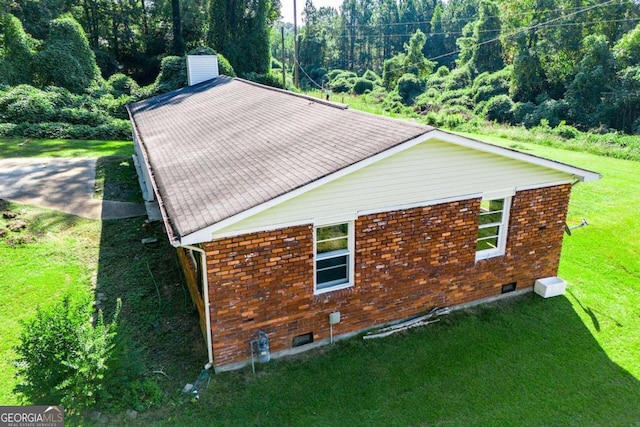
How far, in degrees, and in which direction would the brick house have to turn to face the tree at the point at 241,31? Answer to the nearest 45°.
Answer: approximately 90° to its right

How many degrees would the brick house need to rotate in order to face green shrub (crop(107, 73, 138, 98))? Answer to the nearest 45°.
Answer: approximately 45° to its right

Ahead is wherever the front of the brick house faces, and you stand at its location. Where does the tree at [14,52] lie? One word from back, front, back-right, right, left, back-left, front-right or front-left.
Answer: front-right

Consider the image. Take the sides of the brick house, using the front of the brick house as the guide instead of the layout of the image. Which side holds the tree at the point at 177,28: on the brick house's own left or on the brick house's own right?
on the brick house's own right

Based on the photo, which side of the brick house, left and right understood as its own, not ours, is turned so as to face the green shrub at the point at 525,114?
right

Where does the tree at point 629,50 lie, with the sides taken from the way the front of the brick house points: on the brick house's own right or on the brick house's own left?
on the brick house's own right

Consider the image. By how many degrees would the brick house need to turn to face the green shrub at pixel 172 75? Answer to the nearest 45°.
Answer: approximately 45° to its right

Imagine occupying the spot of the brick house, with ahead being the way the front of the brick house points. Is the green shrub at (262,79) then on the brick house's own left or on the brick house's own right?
on the brick house's own right

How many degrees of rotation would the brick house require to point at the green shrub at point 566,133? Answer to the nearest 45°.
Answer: approximately 135° to its right

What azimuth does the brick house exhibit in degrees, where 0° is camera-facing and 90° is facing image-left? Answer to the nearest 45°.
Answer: approximately 90°
